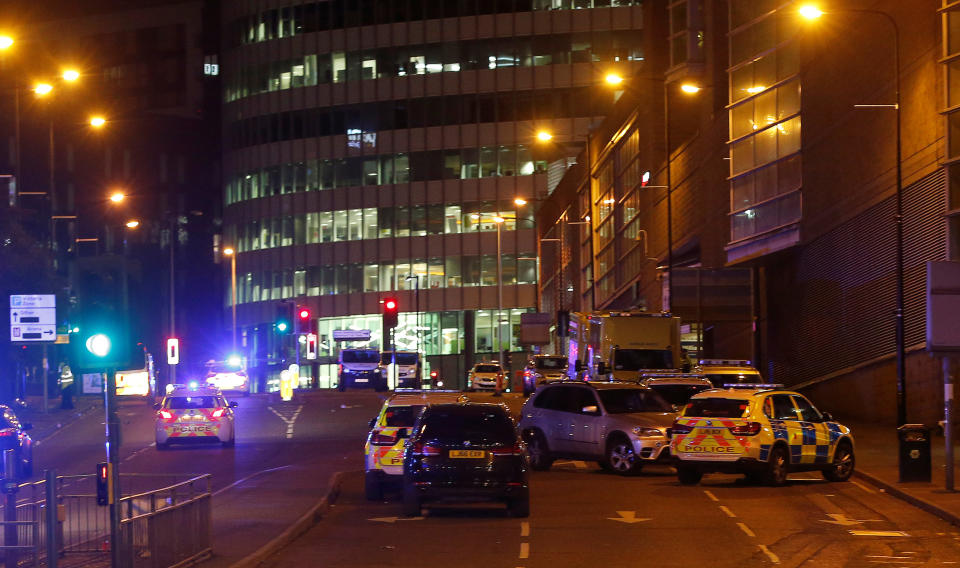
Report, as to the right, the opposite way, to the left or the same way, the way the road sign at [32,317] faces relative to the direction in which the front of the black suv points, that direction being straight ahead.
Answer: the opposite way

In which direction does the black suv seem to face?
away from the camera

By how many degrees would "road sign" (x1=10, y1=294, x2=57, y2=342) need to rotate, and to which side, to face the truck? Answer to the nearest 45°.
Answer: approximately 90° to its left

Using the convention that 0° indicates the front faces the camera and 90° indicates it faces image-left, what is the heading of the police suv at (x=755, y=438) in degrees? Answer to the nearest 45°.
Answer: approximately 225°

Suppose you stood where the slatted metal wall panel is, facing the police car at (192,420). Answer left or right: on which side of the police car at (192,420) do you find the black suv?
left

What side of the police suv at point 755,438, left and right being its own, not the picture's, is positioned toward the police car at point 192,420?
left

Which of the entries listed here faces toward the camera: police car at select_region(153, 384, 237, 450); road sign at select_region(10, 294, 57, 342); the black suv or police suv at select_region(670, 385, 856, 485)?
the road sign

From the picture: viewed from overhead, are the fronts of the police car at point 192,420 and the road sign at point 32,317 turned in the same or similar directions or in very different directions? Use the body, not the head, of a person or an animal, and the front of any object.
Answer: very different directions

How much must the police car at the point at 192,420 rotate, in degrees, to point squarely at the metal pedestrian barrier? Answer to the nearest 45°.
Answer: approximately 180°

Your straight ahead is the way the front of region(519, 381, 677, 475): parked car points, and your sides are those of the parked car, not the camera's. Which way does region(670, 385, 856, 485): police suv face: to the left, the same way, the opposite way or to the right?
to the left

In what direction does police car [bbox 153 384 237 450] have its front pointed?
away from the camera

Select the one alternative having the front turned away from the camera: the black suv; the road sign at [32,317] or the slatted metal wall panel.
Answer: the black suv

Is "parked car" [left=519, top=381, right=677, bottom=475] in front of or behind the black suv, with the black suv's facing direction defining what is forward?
in front
